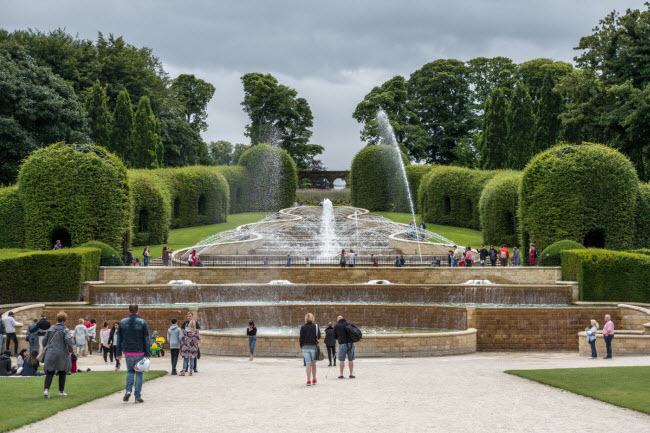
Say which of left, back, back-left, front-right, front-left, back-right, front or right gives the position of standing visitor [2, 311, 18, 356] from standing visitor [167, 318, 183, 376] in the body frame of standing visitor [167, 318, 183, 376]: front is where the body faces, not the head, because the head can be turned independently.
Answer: front-left

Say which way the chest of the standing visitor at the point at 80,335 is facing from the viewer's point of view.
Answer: away from the camera

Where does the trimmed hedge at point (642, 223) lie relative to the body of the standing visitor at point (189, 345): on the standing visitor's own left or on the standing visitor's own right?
on the standing visitor's own right

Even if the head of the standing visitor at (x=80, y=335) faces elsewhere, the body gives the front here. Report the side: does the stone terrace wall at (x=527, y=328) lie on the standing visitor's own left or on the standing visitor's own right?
on the standing visitor's own right

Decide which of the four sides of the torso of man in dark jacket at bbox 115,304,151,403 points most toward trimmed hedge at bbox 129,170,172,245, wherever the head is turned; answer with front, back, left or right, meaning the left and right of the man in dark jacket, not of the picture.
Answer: front

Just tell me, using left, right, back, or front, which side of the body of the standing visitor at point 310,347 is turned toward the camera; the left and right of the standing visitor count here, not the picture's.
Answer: back

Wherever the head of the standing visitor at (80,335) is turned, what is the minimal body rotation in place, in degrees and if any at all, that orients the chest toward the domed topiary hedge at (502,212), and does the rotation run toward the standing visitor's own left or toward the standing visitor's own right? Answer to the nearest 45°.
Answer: approximately 45° to the standing visitor's own right

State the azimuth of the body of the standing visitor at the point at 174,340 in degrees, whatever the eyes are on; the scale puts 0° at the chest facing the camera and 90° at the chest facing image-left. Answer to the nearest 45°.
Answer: approximately 180°

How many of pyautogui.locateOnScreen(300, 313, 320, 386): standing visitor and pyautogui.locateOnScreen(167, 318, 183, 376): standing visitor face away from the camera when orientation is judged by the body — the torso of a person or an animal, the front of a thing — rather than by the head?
2

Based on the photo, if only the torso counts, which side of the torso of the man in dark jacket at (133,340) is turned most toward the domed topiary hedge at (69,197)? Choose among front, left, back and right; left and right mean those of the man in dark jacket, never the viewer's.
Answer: front

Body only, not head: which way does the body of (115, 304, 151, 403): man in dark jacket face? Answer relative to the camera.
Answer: away from the camera

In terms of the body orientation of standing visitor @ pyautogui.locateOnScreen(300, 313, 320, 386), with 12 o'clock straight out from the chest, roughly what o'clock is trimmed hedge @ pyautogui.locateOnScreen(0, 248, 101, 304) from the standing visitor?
The trimmed hedge is roughly at 11 o'clock from the standing visitor.
